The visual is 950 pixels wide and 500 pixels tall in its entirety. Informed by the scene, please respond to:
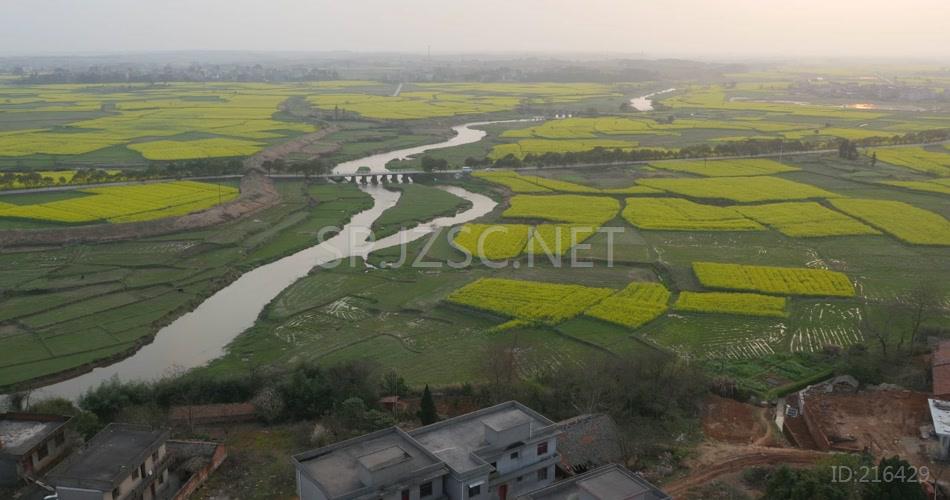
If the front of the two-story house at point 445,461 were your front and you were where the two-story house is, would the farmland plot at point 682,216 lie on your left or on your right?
on your left

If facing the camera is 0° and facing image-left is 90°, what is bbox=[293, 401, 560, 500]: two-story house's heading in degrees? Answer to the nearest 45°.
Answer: approximately 315°

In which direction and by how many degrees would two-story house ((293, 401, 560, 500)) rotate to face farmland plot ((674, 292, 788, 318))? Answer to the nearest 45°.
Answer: approximately 90° to its left

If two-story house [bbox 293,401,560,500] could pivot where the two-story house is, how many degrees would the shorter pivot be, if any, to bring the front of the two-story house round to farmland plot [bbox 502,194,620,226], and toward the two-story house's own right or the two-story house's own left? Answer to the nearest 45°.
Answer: approximately 135° to the two-story house's own left

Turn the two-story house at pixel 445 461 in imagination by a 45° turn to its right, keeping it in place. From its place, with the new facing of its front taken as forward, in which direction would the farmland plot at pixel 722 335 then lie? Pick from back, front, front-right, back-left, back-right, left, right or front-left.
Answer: back-left

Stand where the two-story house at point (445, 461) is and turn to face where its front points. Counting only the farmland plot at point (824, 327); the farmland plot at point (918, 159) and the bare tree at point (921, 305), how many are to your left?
3

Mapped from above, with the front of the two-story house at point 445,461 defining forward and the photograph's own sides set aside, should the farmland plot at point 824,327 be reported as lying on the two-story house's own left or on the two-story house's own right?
on the two-story house's own left

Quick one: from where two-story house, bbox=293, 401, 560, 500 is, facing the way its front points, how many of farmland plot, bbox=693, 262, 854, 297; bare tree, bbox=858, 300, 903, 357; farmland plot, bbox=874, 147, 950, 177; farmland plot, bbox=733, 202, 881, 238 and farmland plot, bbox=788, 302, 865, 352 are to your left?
5

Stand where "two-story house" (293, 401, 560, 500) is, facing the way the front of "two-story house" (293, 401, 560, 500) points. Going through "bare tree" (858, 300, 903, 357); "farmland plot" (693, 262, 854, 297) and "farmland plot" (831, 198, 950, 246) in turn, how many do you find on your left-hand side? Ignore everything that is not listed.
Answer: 3

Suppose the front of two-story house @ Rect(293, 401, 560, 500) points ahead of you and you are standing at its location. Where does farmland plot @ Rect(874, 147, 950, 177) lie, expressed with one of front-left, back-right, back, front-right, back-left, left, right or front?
left

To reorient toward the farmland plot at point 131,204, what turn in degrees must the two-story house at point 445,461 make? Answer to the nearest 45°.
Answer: approximately 180°

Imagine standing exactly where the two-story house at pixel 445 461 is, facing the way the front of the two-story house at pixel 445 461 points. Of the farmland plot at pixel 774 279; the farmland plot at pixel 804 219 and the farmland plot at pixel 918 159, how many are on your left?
3
